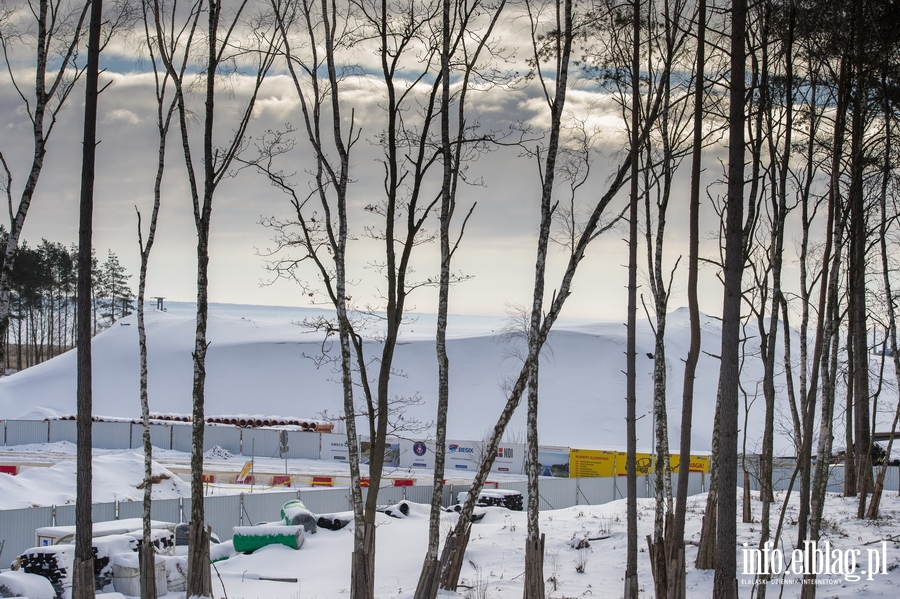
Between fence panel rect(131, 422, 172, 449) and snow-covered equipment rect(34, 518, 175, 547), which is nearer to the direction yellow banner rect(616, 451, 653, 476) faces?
the snow-covered equipment

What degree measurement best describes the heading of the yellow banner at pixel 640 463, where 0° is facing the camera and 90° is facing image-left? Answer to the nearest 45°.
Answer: approximately 0°

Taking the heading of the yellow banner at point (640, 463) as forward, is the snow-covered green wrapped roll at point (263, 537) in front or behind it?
in front

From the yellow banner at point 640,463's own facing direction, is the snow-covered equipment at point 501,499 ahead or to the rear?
ahead
